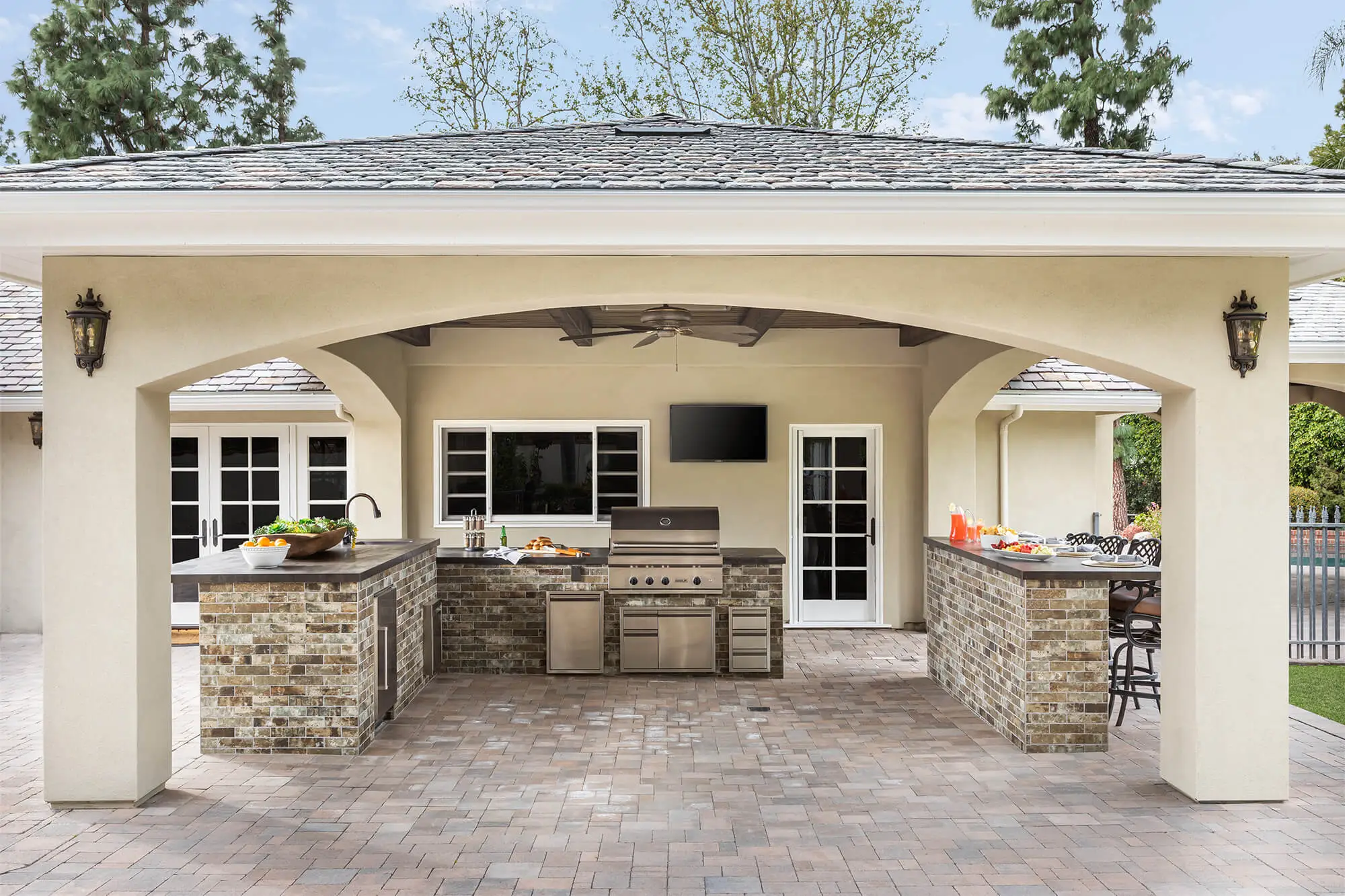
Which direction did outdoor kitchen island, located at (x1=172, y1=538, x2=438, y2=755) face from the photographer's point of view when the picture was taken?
facing to the right of the viewer

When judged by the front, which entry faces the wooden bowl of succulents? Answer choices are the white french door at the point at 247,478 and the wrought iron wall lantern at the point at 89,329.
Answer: the white french door

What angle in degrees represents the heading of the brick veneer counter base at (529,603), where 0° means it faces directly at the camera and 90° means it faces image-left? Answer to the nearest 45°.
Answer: approximately 0°

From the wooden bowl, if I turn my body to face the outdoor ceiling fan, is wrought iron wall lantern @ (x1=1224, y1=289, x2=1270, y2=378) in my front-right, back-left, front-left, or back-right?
front-right

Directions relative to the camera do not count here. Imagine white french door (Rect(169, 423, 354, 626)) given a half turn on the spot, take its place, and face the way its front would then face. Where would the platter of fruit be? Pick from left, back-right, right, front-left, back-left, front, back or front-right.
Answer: back-right

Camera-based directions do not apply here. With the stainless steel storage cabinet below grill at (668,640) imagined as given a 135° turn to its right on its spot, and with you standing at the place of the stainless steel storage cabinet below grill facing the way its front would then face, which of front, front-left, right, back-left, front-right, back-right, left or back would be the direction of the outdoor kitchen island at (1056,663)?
back

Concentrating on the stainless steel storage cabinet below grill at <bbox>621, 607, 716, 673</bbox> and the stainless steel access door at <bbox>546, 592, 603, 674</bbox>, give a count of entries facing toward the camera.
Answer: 2

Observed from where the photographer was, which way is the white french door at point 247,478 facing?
facing the viewer

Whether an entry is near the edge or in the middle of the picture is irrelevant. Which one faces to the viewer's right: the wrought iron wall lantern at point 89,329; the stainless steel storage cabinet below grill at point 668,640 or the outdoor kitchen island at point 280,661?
the outdoor kitchen island

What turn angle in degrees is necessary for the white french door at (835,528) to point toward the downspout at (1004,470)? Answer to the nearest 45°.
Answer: approximately 90° to its left

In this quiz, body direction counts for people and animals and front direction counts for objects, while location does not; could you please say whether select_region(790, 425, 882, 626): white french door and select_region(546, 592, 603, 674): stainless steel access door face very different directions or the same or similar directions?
same or similar directions

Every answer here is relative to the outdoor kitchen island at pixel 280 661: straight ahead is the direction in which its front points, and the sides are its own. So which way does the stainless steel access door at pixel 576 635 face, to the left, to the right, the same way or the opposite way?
to the right

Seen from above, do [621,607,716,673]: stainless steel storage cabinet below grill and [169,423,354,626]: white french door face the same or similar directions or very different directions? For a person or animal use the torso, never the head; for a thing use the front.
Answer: same or similar directions

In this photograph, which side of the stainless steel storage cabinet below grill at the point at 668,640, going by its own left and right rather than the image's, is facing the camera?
front

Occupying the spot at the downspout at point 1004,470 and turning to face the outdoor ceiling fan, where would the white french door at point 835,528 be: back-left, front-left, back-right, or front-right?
front-right

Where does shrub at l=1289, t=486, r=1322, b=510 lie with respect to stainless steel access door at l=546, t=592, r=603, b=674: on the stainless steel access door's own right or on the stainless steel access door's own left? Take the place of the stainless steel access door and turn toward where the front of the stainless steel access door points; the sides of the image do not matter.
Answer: on the stainless steel access door's own left

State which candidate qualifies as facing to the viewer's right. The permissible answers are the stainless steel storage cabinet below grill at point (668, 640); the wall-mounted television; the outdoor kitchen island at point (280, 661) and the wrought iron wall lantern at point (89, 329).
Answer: the outdoor kitchen island
